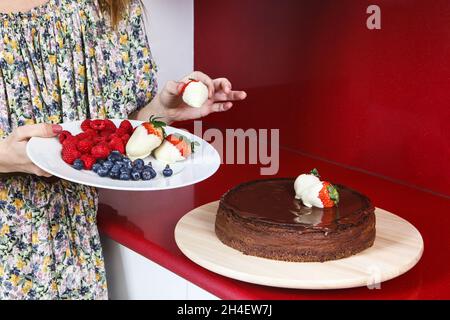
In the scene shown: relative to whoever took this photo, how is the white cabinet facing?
facing the viewer and to the left of the viewer

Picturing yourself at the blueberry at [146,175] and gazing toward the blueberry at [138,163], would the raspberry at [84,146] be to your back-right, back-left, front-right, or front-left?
front-left
